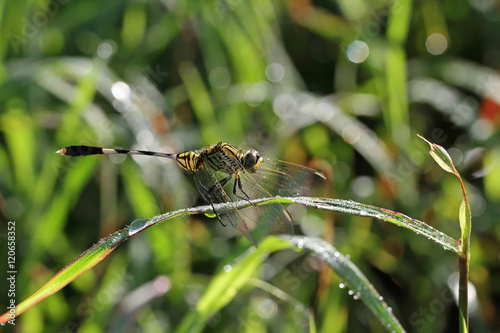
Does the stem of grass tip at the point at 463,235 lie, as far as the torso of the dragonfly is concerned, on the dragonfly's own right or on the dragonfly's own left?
on the dragonfly's own right

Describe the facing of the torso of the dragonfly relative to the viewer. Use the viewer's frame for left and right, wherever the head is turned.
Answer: facing to the right of the viewer

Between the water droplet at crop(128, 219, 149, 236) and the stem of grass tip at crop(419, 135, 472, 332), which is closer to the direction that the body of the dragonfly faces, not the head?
the stem of grass tip

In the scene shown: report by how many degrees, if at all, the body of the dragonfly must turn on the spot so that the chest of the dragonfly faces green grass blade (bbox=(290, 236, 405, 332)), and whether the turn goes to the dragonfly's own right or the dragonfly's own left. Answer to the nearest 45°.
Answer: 0° — it already faces it

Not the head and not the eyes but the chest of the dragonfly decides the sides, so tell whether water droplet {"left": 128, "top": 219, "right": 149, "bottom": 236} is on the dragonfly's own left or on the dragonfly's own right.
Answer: on the dragonfly's own right
